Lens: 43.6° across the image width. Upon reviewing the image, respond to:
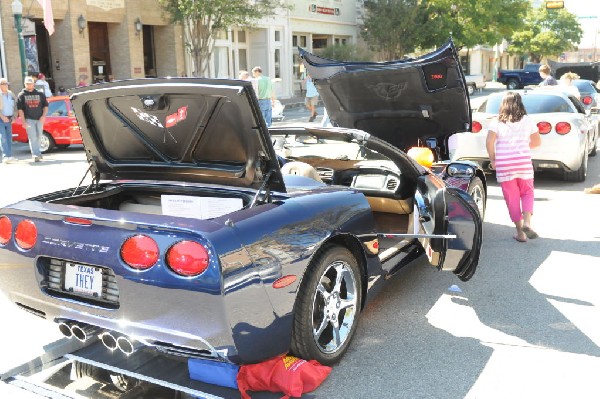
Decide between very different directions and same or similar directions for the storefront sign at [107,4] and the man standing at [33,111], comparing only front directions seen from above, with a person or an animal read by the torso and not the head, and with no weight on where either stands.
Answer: same or similar directions

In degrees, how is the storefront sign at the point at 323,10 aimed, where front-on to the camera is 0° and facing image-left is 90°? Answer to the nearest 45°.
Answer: approximately 315°

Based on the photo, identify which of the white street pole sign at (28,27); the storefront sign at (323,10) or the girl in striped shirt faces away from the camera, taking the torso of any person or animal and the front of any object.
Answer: the girl in striped shirt

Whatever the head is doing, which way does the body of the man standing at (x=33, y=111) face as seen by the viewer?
toward the camera

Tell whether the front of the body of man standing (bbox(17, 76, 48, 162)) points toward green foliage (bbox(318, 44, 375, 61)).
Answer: no

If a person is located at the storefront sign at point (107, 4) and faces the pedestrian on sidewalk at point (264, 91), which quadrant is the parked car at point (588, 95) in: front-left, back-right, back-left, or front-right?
front-left

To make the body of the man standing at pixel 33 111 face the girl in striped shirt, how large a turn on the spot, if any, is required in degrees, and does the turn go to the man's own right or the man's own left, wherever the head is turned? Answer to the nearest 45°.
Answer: approximately 45° to the man's own left

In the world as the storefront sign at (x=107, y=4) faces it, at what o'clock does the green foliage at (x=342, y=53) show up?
The green foliage is roughly at 8 o'clock from the storefront sign.

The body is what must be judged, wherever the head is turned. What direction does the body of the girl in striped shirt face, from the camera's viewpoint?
away from the camera

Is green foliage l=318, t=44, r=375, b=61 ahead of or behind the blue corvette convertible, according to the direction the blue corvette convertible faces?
ahead

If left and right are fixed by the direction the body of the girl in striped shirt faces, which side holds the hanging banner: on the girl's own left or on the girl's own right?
on the girl's own left

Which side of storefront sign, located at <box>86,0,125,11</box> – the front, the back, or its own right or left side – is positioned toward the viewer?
front

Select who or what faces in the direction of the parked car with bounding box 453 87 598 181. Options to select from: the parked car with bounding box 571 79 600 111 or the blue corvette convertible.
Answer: the blue corvette convertible

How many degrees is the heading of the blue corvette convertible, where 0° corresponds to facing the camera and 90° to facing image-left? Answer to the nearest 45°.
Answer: approximately 225°

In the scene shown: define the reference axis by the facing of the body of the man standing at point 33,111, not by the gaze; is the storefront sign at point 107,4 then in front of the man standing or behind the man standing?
behind

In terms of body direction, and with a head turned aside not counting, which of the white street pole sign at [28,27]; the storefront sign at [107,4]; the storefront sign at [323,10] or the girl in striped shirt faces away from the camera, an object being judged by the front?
the girl in striped shirt

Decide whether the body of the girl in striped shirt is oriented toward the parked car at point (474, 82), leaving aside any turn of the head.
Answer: yes

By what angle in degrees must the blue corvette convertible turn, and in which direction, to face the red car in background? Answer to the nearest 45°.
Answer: approximately 45° to its left

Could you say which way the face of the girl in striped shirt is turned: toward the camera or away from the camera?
away from the camera

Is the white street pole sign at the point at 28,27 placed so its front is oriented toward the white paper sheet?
yes

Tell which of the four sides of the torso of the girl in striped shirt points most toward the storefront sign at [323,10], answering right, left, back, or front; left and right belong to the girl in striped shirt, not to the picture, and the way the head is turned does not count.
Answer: front
